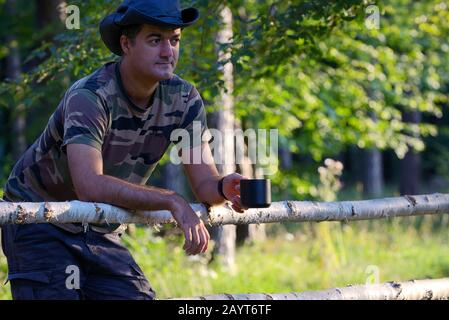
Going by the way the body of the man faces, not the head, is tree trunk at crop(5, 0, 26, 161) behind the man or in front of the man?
behind

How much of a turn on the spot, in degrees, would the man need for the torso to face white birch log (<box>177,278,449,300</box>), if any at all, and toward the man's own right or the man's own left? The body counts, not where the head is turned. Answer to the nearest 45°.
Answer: approximately 45° to the man's own left

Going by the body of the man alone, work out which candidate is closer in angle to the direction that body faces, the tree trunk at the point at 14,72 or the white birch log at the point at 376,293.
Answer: the white birch log

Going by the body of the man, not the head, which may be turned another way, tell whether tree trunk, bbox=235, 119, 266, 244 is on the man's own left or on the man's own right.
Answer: on the man's own left

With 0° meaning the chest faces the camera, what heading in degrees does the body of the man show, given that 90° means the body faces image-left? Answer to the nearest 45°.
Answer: approximately 315°

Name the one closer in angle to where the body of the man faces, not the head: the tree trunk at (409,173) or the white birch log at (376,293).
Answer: the white birch log

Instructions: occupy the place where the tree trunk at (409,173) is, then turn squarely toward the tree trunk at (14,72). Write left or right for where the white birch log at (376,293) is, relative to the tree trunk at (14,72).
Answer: left

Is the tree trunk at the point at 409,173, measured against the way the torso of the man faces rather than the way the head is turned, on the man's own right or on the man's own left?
on the man's own left
